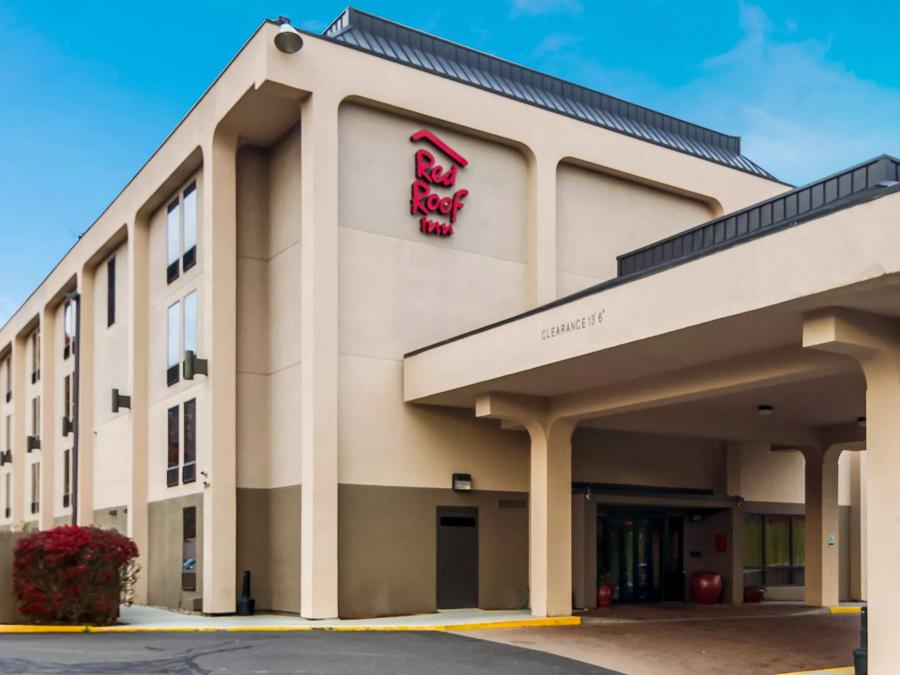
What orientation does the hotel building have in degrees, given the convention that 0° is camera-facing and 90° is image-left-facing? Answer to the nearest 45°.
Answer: approximately 315°
